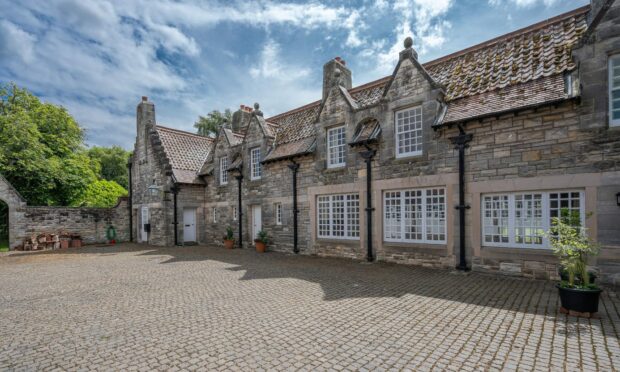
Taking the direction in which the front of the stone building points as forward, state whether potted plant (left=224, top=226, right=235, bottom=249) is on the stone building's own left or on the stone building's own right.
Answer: on the stone building's own right

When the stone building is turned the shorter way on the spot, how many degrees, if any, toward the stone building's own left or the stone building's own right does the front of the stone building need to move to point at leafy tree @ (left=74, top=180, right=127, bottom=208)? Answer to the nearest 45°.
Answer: approximately 90° to the stone building's own right

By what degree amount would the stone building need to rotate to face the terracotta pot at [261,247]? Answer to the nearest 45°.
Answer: approximately 90° to its right

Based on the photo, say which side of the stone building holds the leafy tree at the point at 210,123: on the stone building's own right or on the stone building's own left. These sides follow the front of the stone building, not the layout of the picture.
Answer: on the stone building's own right

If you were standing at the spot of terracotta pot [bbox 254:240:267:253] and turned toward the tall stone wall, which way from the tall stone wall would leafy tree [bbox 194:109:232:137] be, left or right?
right

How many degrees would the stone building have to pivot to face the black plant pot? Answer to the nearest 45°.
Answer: approximately 45° to its left

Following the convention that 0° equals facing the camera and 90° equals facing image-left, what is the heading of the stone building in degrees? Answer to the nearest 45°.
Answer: approximately 45°

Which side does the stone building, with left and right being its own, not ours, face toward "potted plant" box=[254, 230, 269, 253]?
right

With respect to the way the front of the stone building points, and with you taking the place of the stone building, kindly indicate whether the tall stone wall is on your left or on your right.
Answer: on your right
